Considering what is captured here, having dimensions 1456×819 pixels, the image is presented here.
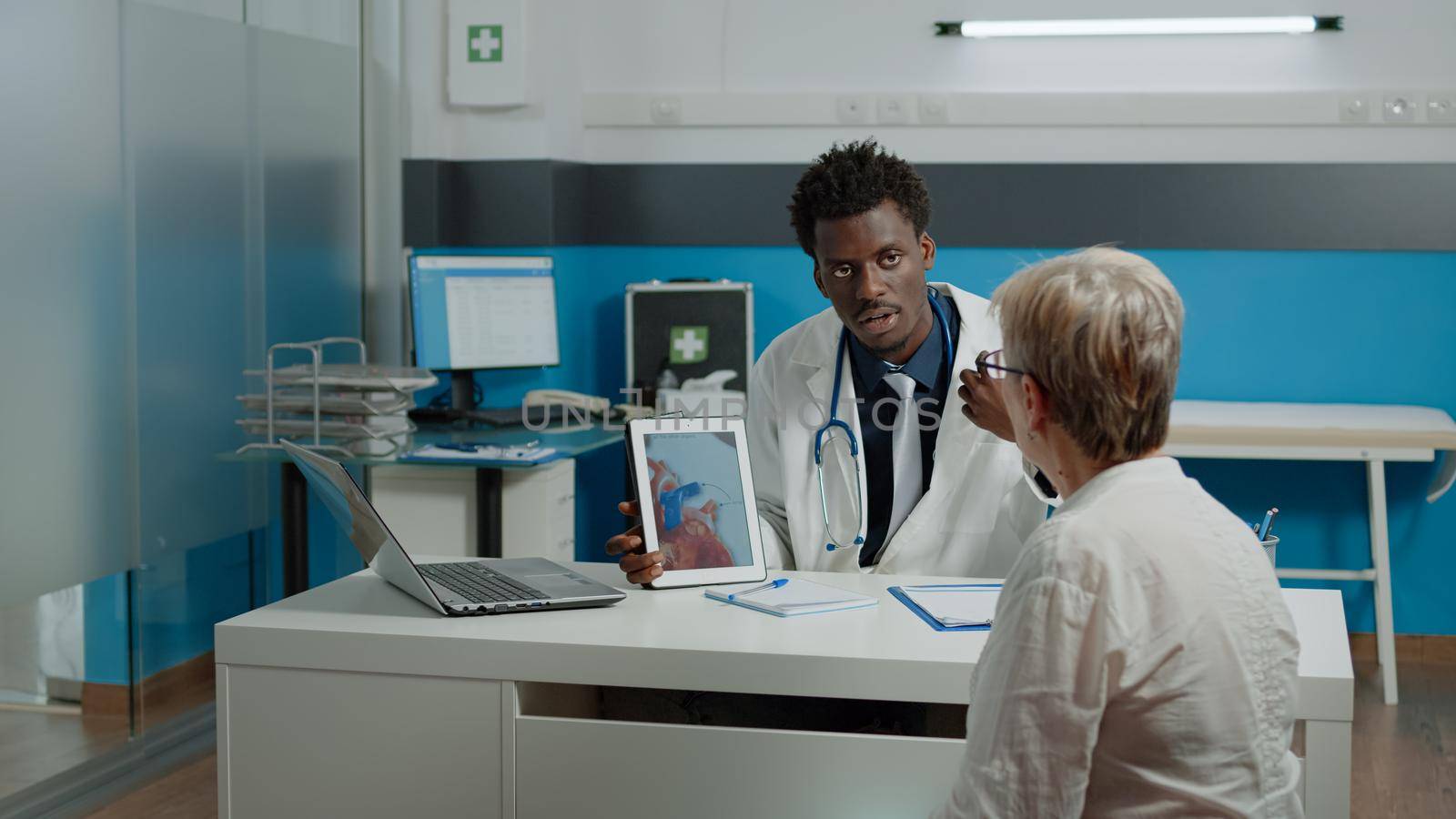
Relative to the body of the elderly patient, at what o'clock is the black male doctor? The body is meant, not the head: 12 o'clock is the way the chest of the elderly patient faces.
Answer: The black male doctor is roughly at 1 o'clock from the elderly patient.

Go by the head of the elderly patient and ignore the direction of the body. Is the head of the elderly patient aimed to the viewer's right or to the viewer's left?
to the viewer's left

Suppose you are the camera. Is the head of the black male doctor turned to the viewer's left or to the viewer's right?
to the viewer's right

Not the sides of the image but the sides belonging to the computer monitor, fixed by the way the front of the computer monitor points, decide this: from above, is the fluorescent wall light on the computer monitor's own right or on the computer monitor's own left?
on the computer monitor's own left

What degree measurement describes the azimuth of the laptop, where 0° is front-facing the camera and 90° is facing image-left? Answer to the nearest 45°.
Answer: approximately 270°

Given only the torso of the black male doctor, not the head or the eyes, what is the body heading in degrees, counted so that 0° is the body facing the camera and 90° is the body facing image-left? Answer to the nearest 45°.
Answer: approximately 0°

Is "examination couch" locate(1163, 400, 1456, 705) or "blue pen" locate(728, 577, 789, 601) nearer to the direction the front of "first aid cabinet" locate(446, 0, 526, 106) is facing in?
the blue pen
